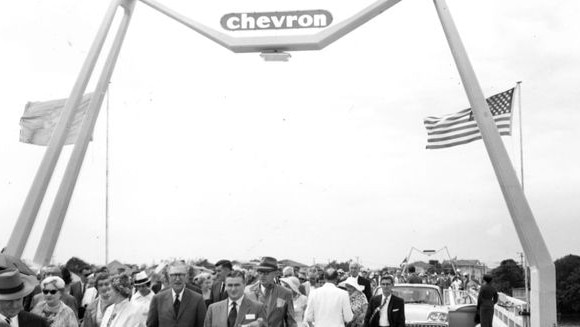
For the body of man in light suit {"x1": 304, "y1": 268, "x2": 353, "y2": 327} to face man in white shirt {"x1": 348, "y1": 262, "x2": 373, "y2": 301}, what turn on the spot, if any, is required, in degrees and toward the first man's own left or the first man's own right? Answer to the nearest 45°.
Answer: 0° — they already face them

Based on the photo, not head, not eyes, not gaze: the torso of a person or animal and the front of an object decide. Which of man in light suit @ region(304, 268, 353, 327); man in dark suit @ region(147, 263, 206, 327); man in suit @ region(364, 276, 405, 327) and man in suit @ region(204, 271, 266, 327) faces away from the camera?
the man in light suit

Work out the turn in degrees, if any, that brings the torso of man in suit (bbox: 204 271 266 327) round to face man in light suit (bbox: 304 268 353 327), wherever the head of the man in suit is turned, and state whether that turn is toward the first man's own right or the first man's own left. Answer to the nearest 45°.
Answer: approximately 135° to the first man's own left

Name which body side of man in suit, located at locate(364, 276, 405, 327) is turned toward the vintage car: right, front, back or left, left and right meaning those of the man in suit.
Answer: back

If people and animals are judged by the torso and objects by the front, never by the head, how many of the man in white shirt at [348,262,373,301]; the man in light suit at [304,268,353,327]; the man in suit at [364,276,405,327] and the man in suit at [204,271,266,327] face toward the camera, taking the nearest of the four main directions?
3

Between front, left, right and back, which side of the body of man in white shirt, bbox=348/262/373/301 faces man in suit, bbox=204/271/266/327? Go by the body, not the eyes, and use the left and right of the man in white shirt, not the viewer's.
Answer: front

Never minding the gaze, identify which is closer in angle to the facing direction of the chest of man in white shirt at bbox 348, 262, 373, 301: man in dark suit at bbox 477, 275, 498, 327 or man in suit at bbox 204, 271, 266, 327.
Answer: the man in suit
